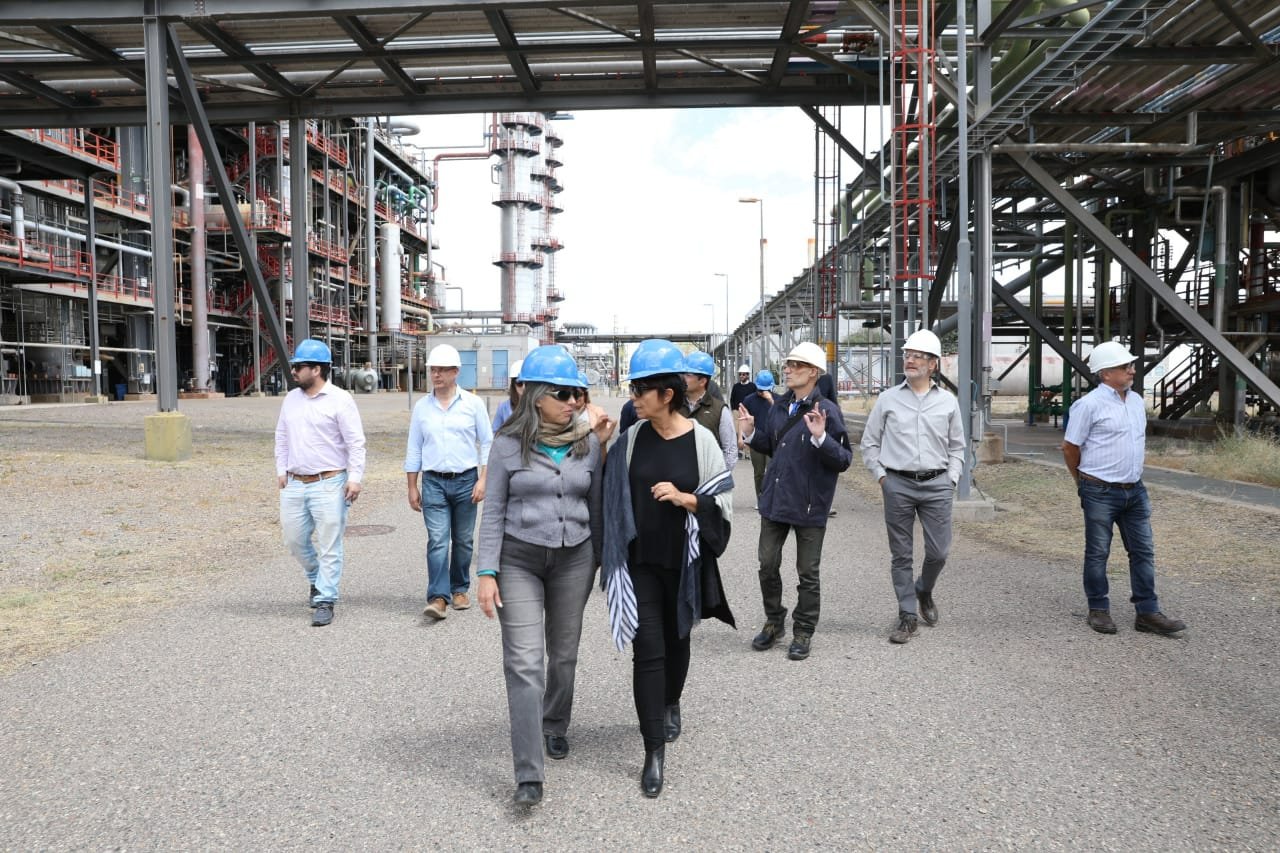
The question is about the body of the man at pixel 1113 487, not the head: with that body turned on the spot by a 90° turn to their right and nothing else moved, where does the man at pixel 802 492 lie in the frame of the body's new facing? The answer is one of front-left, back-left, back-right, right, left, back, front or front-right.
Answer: front

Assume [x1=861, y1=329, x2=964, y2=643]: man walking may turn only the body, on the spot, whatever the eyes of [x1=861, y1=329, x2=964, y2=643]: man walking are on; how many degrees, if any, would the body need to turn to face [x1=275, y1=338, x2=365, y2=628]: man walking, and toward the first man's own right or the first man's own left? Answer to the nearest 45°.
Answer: approximately 90° to the first man's own right

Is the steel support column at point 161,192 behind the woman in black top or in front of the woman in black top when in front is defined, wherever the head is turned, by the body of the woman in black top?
behind

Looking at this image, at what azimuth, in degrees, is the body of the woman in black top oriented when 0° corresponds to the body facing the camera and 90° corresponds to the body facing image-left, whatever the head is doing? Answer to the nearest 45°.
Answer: approximately 0°

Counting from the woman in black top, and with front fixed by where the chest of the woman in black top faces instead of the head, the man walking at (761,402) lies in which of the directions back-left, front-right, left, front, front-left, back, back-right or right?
back

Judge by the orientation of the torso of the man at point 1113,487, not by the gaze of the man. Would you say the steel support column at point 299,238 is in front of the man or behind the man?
behind

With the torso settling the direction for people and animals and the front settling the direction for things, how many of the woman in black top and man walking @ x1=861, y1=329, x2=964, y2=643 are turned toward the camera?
2
